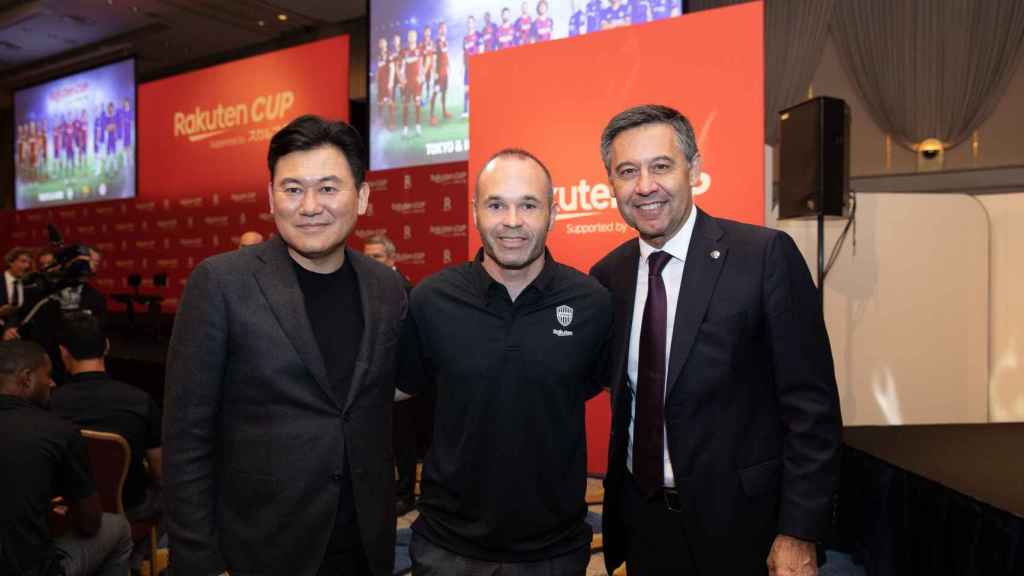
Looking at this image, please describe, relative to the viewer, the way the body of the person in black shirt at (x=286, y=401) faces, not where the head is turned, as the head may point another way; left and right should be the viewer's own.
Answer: facing the viewer and to the right of the viewer

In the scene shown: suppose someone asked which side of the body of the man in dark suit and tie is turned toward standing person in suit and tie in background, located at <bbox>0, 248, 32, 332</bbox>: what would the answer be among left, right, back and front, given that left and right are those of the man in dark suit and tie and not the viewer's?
right

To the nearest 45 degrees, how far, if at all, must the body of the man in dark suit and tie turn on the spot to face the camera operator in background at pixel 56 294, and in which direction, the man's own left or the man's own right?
approximately 90° to the man's own right

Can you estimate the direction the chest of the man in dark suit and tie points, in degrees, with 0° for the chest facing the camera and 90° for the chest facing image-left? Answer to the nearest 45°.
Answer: approximately 45°

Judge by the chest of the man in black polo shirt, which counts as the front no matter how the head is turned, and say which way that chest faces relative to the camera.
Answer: toward the camera

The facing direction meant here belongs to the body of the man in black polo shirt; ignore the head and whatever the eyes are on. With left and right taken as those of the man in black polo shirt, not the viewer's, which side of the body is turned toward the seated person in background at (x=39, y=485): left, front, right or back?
right

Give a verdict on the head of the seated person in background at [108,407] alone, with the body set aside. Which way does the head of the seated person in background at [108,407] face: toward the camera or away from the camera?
away from the camera

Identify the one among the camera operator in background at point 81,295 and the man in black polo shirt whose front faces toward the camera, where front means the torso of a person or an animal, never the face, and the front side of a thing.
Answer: the man in black polo shirt
